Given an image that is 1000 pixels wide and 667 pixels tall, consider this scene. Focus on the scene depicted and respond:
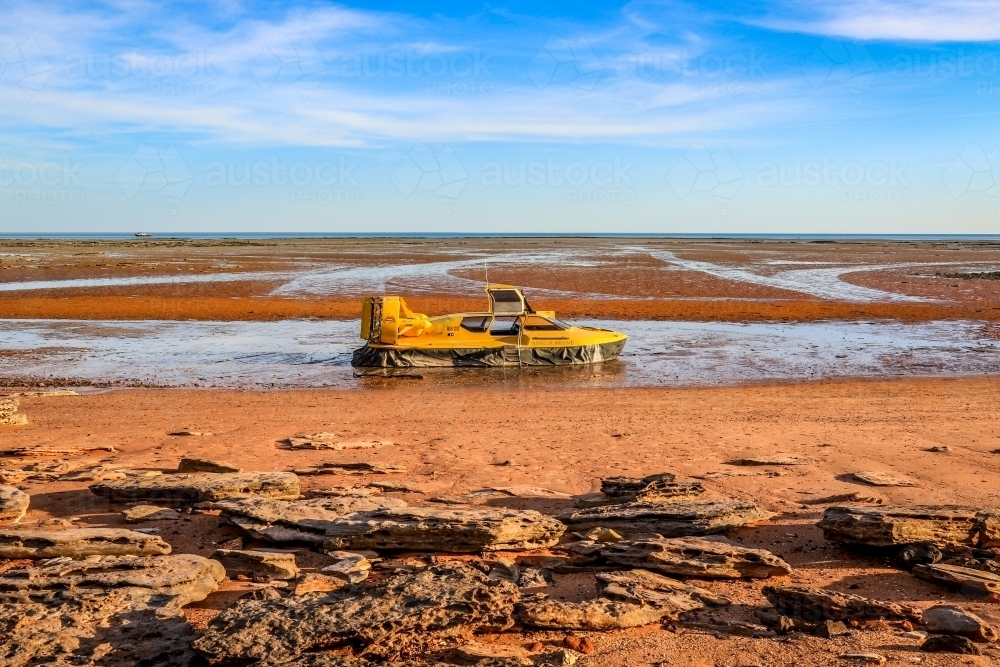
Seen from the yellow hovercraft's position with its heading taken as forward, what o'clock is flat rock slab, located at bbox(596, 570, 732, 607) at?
The flat rock slab is roughly at 3 o'clock from the yellow hovercraft.

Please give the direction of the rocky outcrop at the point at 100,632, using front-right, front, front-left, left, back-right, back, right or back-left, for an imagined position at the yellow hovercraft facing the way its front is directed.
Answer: right

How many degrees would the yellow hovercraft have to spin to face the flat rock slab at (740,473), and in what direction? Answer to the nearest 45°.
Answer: approximately 90° to its right

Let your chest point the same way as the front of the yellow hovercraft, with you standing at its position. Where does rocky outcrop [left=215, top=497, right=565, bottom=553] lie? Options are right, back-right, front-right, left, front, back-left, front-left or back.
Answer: right

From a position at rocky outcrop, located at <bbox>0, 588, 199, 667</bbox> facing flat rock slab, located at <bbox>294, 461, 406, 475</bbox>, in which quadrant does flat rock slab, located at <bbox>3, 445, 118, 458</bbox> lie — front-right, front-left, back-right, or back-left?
front-left

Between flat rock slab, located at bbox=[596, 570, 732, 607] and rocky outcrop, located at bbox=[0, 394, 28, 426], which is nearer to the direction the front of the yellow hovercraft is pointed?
the flat rock slab

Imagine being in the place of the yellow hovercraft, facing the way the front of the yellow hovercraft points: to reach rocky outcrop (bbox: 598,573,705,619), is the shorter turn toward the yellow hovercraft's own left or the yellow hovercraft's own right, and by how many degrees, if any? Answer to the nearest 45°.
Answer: approximately 90° to the yellow hovercraft's own right

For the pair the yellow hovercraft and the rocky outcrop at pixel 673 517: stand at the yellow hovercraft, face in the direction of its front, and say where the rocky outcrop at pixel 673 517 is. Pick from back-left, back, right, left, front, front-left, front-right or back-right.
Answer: right

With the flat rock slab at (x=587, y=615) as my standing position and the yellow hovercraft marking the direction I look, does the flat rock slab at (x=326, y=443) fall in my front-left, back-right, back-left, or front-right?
front-left

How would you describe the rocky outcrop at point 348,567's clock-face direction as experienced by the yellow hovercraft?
The rocky outcrop is roughly at 3 o'clock from the yellow hovercraft.

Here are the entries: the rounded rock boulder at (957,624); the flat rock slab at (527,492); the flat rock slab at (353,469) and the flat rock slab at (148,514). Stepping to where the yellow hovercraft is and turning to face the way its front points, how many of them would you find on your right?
4

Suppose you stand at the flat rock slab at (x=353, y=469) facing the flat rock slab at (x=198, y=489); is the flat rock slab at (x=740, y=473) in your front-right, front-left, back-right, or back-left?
back-left

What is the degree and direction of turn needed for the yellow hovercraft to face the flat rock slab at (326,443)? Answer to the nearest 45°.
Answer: approximately 90° to its right

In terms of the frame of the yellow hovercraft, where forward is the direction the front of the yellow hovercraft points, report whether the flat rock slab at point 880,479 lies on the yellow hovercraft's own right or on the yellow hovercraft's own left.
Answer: on the yellow hovercraft's own right

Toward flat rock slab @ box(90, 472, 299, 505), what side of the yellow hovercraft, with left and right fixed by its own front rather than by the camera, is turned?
right

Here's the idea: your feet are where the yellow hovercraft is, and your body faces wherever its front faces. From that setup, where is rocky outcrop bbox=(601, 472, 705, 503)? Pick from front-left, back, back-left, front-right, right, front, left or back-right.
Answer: right

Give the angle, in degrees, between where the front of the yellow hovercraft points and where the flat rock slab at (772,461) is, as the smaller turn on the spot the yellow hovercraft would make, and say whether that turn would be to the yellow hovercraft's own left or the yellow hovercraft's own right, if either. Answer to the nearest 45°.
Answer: approximately 90° to the yellow hovercraft's own right

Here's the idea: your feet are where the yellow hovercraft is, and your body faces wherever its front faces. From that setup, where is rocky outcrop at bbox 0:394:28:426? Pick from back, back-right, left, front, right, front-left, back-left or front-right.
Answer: back-right

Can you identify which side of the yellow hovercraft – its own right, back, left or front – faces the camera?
right

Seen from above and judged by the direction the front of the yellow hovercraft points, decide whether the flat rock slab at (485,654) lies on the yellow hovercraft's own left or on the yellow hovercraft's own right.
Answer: on the yellow hovercraft's own right

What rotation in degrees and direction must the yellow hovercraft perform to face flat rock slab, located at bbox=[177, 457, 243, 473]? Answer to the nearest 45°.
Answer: approximately 90° to its right
